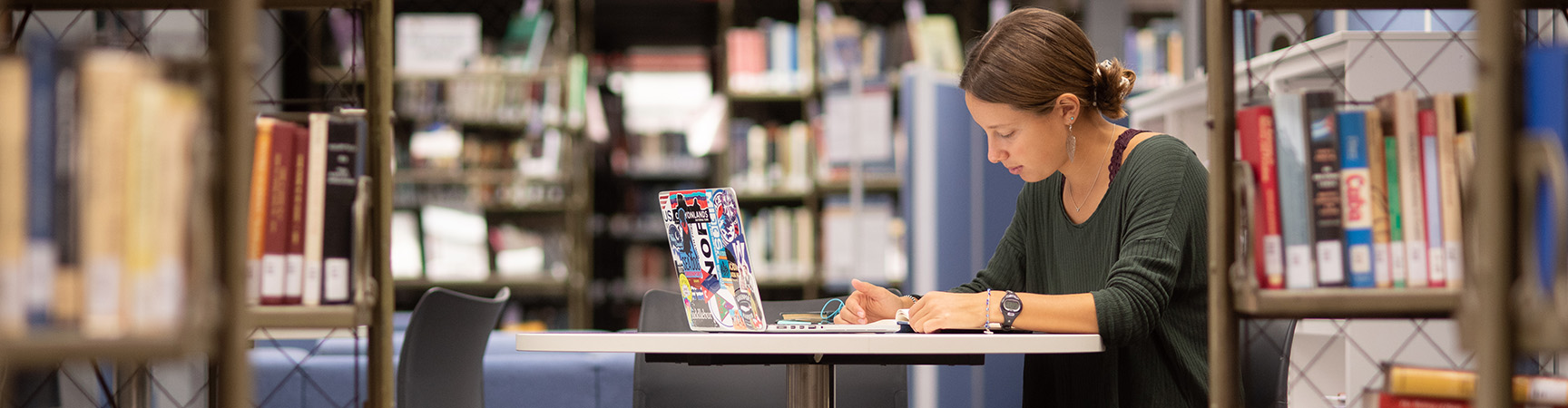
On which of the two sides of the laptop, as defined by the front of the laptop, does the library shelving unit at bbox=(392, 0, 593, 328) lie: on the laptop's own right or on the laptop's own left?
on the laptop's own left

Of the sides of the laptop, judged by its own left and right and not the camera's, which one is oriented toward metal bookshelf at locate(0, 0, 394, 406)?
back

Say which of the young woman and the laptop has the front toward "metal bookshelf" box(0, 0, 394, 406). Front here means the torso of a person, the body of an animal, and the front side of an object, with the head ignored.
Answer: the young woman

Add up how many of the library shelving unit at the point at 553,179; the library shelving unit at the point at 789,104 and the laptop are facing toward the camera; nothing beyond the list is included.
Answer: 2

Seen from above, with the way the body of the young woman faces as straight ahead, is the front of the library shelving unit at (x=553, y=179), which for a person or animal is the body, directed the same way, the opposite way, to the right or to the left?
to the left

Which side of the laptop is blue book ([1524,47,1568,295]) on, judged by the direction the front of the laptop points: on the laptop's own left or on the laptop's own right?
on the laptop's own right

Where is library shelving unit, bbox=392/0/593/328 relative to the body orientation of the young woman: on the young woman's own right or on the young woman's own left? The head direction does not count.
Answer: on the young woman's own right

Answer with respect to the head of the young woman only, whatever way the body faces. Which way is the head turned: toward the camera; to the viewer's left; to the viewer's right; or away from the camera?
to the viewer's left

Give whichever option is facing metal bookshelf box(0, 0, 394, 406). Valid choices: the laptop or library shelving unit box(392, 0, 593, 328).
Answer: the library shelving unit
